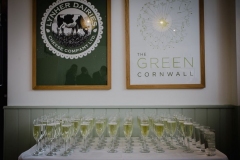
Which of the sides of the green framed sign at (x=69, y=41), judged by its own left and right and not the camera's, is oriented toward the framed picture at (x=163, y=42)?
left

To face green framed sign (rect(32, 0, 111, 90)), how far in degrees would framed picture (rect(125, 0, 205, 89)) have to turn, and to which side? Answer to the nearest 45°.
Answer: approximately 90° to its right

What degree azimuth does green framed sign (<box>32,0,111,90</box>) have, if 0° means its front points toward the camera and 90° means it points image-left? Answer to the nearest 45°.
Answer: approximately 0°

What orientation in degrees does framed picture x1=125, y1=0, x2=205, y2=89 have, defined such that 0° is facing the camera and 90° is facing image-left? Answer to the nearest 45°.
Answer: approximately 0°

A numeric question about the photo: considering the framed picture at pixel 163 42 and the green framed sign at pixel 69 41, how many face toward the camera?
2
